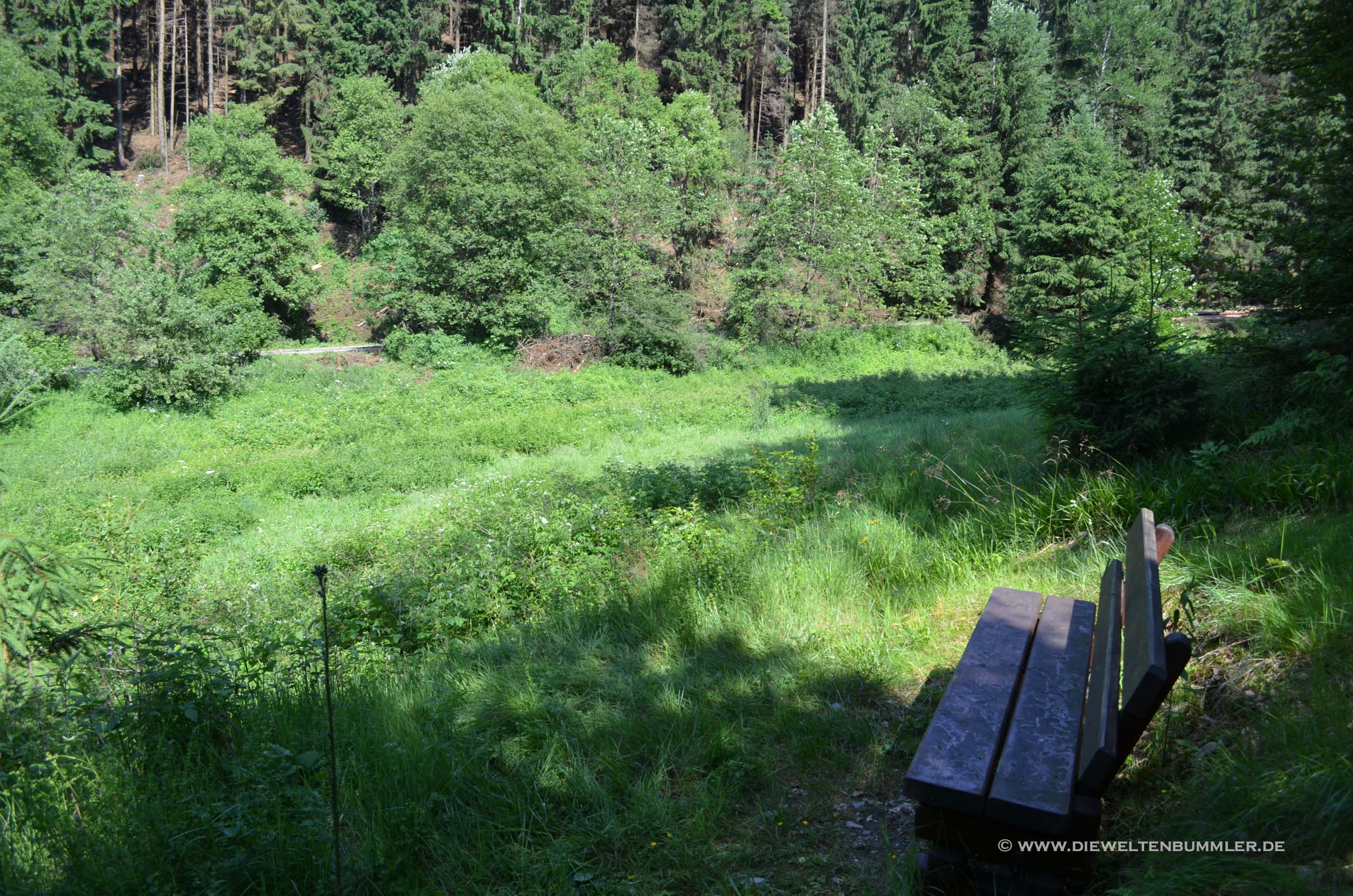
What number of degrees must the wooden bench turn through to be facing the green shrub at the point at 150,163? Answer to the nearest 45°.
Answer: approximately 45° to its right

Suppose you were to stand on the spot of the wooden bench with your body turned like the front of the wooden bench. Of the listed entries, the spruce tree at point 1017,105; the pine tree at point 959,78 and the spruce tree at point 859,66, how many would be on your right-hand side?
3

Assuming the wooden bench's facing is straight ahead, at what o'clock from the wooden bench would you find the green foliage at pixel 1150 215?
The green foliage is roughly at 3 o'clock from the wooden bench.

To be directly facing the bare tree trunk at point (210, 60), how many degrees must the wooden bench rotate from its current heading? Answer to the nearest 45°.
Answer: approximately 45° to its right

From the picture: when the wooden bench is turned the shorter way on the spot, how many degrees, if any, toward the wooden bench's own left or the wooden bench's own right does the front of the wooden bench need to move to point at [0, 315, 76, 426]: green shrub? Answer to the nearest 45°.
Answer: approximately 45° to the wooden bench's own right

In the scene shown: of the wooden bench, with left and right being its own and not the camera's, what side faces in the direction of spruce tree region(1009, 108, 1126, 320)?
right

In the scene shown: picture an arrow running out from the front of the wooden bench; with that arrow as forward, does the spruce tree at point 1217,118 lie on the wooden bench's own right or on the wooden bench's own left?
on the wooden bench's own right

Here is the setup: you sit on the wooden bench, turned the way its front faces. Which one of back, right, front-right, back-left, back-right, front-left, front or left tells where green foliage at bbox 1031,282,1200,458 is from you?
right

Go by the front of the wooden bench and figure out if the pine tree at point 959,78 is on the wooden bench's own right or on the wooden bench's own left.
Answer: on the wooden bench's own right

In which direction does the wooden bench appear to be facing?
to the viewer's left

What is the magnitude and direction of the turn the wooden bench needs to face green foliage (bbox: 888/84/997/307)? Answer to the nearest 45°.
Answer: approximately 90° to its right

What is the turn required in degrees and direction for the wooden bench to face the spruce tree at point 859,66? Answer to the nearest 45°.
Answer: approximately 90° to its right
